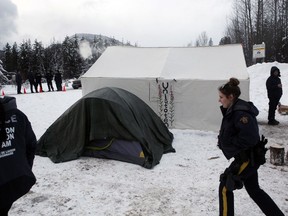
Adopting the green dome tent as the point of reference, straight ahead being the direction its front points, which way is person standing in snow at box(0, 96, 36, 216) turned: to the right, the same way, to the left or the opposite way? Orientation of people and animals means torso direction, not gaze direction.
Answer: the opposite way

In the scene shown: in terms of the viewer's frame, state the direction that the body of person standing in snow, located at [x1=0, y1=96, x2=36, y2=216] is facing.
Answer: away from the camera

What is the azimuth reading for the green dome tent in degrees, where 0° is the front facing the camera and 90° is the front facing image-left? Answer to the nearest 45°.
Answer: approximately 0°

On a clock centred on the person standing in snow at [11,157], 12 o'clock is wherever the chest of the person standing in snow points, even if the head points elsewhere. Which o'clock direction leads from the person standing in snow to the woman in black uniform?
The woman in black uniform is roughly at 3 o'clock from the person standing in snow.

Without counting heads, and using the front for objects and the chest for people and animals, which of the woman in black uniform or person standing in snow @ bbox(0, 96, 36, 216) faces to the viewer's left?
the woman in black uniform

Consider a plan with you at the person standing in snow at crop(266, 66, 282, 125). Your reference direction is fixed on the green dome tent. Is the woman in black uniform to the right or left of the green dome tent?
left

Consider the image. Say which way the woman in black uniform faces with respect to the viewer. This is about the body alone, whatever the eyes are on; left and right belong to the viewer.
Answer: facing to the left of the viewer

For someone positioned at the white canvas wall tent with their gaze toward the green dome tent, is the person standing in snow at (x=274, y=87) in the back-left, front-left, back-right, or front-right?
back-left

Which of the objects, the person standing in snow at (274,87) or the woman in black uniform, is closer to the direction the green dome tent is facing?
the woman in black uniform
